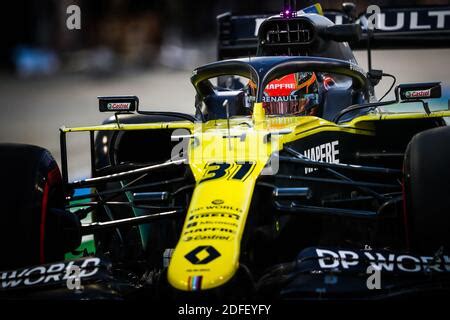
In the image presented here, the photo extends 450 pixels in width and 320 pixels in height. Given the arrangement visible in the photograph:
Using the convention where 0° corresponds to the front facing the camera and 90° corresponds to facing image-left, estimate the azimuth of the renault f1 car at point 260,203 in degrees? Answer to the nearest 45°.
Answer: approximately 0°
